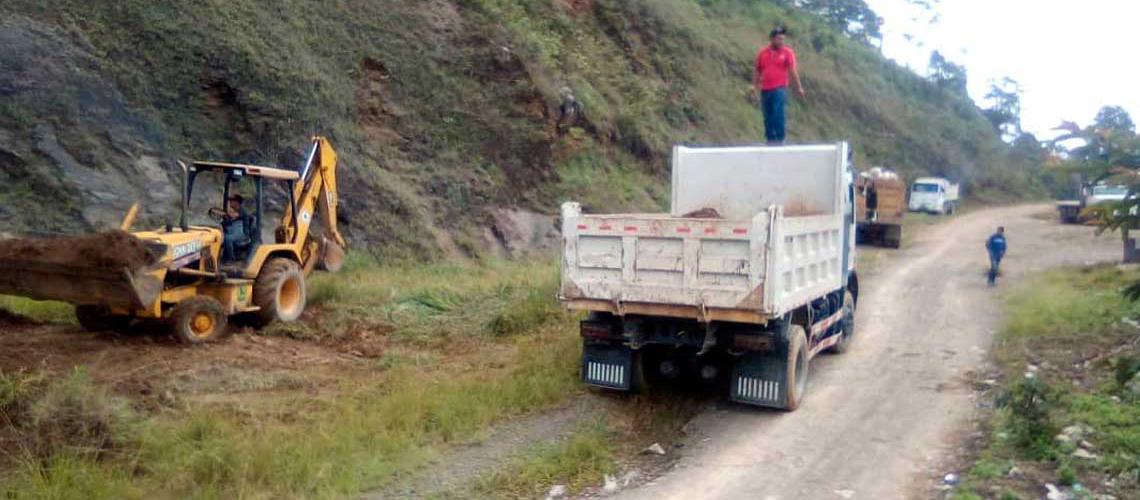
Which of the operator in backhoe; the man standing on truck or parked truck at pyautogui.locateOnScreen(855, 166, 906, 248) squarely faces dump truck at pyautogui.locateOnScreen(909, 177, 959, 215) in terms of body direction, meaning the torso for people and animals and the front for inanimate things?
the parked truck

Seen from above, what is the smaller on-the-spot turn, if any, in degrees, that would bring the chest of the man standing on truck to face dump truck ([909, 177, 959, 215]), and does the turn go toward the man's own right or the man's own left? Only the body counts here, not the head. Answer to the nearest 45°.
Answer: approximately 180°

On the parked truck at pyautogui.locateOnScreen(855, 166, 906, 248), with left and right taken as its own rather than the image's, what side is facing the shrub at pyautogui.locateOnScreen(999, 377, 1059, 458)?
back

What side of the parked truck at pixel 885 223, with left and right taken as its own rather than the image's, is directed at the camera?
back

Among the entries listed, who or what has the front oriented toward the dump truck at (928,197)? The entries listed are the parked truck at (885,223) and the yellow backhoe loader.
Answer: the parked truck

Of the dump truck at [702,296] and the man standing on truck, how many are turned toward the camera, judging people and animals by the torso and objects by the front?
1

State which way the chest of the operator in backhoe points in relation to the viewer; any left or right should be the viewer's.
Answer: facing the viewer and to the left of the viewer

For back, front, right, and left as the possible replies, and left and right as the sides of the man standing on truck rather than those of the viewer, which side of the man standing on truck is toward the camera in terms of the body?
front

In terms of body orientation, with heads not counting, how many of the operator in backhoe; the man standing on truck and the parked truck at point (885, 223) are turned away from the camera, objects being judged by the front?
1

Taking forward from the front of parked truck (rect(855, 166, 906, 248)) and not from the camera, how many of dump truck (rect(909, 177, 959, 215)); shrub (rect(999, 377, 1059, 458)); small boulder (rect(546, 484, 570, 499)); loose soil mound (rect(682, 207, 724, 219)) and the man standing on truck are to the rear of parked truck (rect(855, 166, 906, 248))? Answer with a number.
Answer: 4

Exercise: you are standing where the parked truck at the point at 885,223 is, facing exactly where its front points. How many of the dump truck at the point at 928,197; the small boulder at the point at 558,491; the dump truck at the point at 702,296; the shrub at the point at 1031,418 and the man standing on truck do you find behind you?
4

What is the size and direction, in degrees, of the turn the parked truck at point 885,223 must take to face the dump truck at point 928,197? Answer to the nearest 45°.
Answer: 0° — it already faces it
